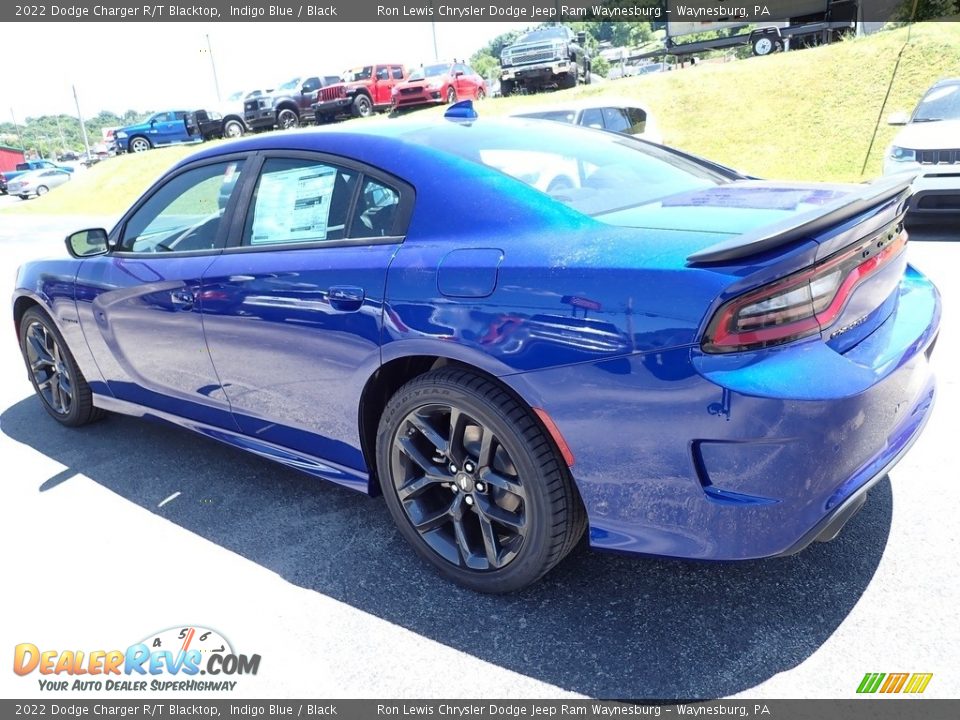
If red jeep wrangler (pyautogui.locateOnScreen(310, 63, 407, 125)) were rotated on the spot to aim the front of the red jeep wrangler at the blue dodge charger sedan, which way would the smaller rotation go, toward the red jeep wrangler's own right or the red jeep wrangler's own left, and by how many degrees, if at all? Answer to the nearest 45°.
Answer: approximately 45° to the red jeep wrangler's own left

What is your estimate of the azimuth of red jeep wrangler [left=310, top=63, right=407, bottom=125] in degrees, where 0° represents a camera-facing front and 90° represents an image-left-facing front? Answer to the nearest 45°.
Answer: approximately 45°

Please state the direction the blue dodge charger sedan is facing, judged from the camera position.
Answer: facing away from the viewer and to the left of the viewer

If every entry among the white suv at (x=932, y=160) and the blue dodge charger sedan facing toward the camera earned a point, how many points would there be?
1

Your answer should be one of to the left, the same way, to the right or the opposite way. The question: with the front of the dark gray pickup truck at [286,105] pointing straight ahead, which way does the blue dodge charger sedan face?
to the right

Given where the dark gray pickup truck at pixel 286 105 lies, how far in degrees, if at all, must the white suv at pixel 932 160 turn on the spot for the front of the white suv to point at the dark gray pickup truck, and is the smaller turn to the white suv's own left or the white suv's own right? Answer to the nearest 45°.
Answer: approximately 135° to the white suv's own right

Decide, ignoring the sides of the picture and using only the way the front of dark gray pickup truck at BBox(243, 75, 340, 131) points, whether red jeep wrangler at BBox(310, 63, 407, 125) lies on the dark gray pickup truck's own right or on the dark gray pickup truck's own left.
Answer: on the dark gray pickup truck's own left

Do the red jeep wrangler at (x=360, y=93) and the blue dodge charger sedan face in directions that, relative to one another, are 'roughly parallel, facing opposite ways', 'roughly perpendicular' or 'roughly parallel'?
roughly perpendicular

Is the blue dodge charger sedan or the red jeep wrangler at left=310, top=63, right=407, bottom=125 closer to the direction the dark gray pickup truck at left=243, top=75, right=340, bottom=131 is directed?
the blue dodge charger sedan
